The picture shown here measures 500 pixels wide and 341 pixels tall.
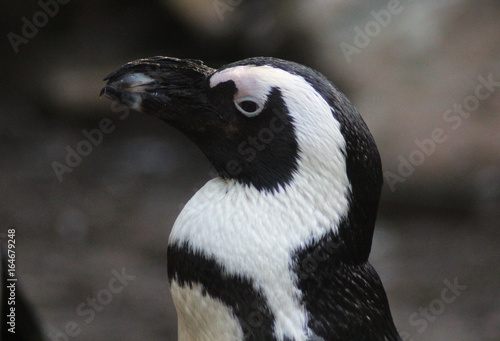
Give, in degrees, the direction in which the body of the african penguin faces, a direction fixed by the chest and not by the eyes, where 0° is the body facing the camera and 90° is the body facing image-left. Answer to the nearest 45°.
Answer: approximately 90°
